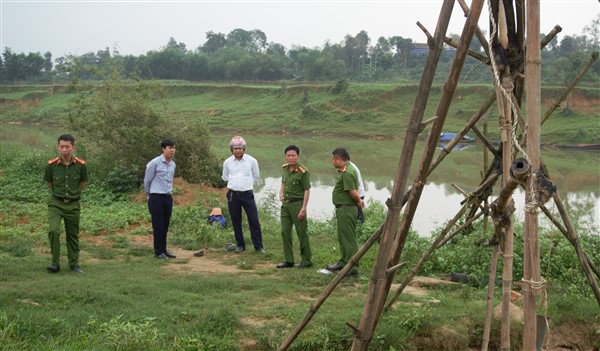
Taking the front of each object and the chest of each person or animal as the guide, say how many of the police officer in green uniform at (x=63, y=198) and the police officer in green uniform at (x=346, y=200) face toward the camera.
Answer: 1

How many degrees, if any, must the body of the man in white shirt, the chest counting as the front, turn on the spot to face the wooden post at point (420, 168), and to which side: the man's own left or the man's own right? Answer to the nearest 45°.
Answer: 0° — they already face it

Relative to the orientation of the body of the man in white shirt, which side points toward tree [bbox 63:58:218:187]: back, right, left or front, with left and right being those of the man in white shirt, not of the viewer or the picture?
back

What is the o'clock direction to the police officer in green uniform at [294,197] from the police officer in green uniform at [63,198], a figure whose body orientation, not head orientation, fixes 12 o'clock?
the police officer in green uniform at [294,197] is roughly at 9 o'clock from the police officer in green uniform at [63,198].

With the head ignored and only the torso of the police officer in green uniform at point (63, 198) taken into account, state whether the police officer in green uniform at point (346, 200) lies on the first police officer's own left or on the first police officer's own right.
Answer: on the first police officer's own left

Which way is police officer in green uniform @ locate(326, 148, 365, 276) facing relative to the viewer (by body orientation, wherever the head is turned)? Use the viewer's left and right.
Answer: facing to the left of the viewer

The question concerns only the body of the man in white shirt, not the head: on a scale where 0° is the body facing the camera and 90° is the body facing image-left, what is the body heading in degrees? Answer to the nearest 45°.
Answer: approximately 0°

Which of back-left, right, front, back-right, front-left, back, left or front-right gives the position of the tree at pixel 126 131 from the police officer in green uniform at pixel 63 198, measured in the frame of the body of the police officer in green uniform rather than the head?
back
